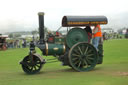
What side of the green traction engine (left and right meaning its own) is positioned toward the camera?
left
